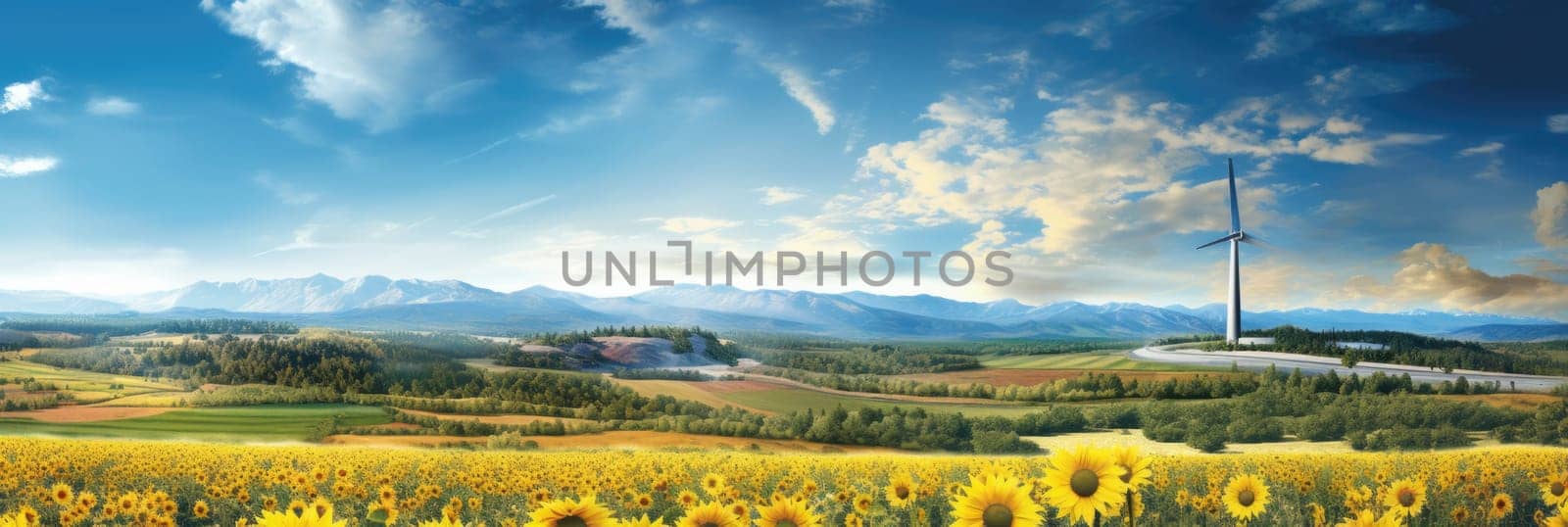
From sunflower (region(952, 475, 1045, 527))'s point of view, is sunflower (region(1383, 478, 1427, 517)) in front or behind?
behind

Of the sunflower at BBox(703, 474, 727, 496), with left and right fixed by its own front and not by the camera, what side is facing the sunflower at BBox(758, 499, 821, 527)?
front

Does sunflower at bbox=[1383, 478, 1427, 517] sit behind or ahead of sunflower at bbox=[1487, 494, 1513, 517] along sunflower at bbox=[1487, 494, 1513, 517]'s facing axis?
ahead

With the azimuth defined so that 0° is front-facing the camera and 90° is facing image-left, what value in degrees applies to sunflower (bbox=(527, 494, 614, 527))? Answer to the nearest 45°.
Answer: approximately 0°

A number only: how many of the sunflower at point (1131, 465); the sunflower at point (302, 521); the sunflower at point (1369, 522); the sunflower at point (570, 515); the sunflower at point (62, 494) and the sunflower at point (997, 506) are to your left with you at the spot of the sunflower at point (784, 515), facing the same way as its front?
3

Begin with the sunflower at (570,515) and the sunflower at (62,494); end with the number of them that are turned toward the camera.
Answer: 2

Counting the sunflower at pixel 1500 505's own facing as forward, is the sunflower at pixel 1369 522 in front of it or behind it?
in front

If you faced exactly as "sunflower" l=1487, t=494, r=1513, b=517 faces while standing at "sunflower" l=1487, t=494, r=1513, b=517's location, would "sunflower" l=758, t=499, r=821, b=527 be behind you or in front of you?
in front
